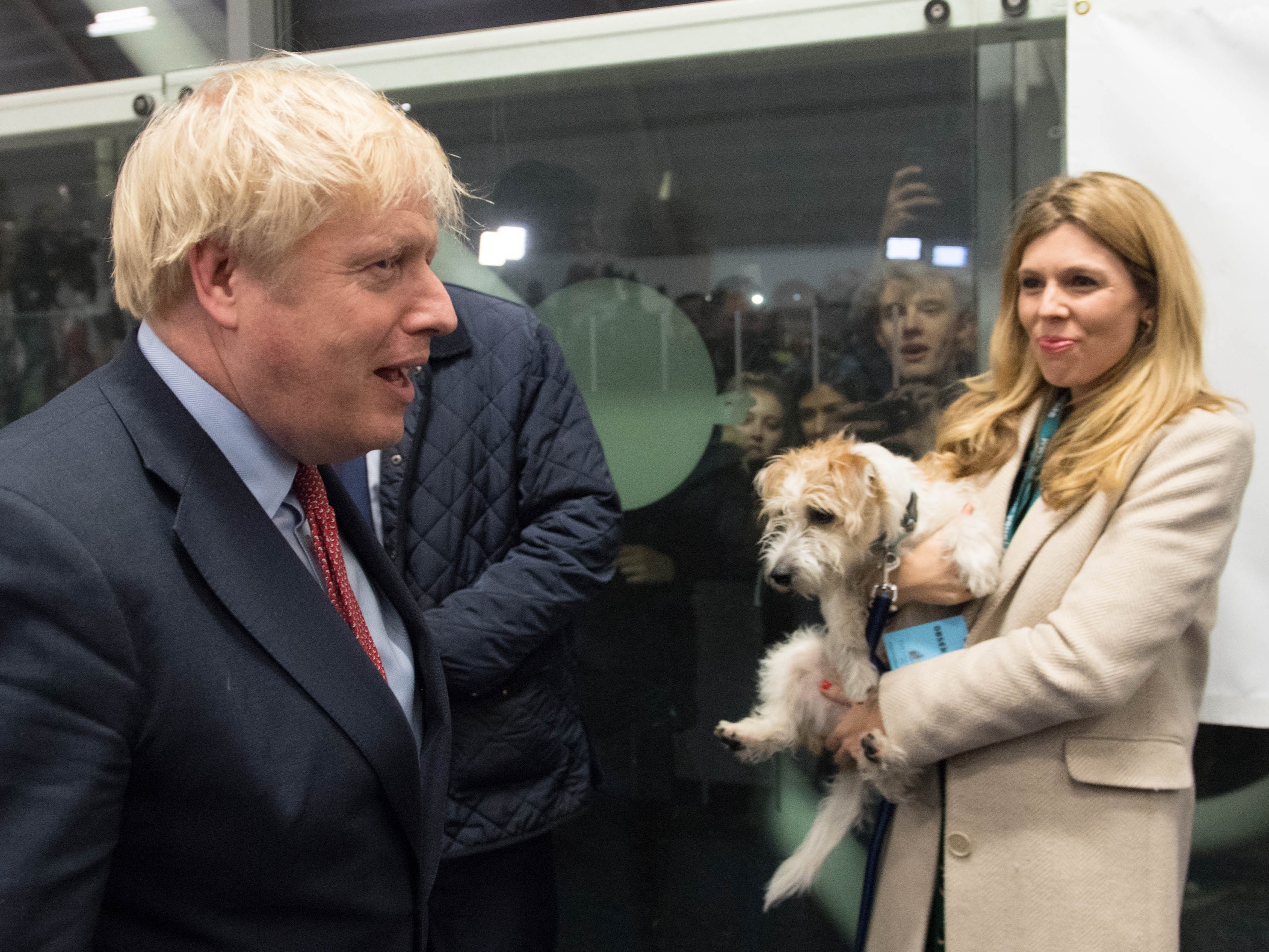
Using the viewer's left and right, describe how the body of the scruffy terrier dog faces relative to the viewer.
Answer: facing the viewer and to the left of the viewer

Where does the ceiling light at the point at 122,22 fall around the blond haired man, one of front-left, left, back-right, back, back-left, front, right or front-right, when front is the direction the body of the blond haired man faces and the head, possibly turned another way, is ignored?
back-left

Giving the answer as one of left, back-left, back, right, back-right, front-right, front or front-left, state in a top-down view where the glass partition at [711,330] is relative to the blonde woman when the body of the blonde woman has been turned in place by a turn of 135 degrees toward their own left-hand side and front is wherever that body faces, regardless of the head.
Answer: back-left

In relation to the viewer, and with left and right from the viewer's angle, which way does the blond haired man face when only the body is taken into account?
facing the viewer and to the right of the viewer

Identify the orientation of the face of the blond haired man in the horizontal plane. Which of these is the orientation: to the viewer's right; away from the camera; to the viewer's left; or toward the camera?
to the viewer's right

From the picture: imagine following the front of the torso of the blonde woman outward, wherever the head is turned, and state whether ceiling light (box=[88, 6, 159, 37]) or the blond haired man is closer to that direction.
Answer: the blond haired man

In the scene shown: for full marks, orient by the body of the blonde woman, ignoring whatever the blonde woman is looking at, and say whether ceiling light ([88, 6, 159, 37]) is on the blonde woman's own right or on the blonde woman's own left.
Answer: on the blonde woman's own right

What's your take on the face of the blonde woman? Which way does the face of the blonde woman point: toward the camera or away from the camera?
toward the camera
